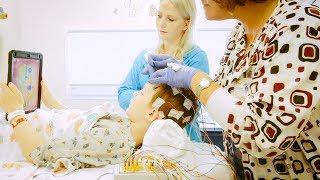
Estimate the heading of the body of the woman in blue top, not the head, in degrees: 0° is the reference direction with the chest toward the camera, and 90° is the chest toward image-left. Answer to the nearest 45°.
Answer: approximately 45°

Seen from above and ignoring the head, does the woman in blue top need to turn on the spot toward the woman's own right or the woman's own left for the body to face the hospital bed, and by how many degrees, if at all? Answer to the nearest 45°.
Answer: approximately 45° to the woman's own left
